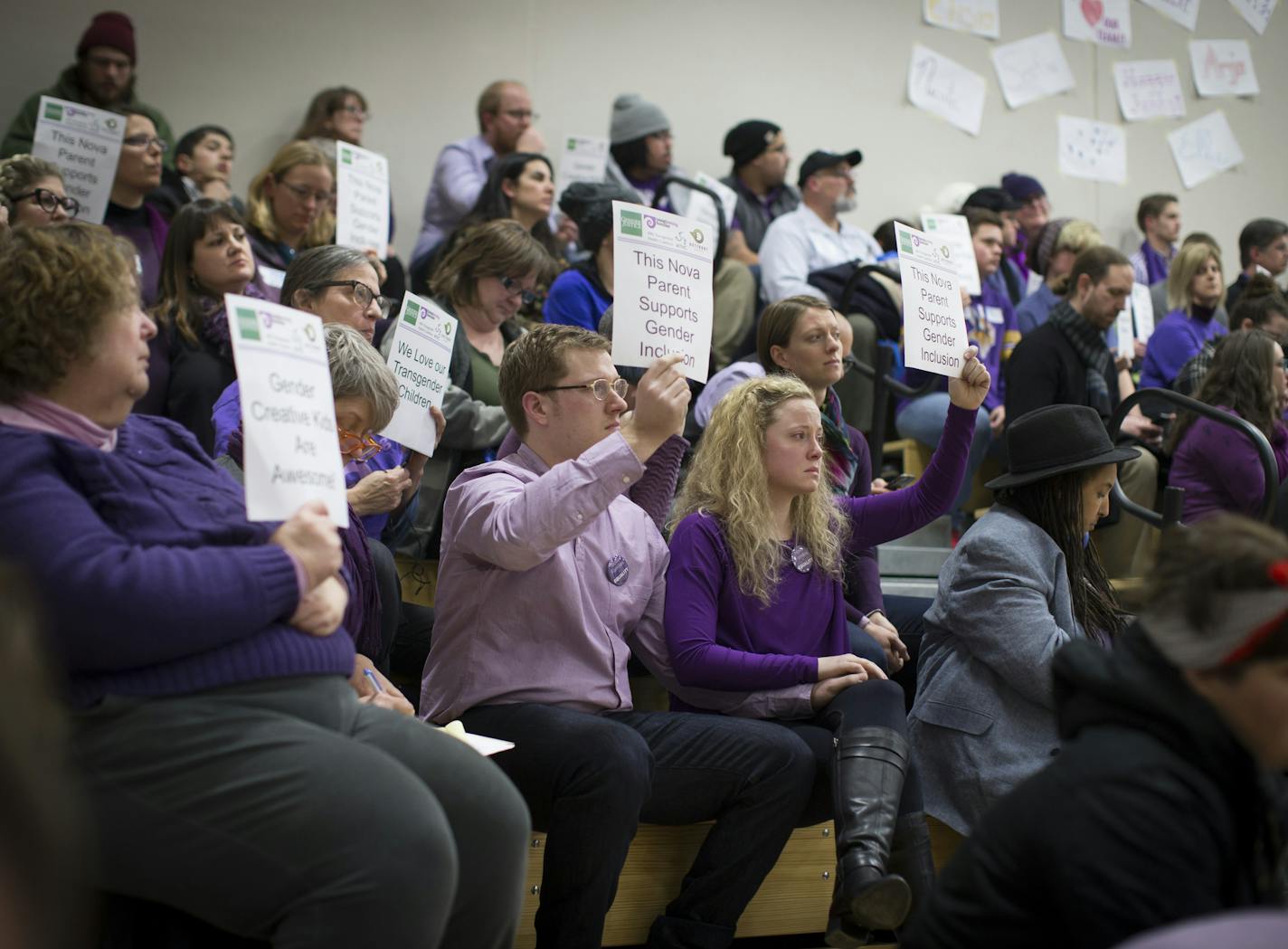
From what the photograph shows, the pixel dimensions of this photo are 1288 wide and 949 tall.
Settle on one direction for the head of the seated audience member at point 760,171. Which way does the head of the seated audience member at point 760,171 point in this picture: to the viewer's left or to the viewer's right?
to the viewer's right

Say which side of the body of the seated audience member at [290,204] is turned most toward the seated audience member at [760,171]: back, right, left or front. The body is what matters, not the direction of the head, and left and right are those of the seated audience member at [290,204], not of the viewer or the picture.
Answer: left

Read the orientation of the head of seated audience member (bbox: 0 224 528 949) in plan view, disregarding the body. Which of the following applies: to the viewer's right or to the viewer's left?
to the viewer's right

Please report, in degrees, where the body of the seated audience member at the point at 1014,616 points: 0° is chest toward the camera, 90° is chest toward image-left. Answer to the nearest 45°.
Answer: approximately 270°

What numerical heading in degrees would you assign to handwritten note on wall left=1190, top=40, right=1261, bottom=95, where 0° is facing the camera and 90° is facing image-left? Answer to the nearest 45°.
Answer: approximately 0°
